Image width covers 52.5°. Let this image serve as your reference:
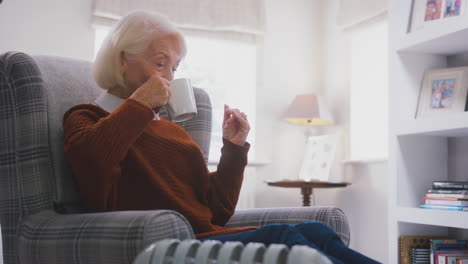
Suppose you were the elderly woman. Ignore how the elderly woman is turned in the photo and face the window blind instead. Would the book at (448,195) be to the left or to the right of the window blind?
right

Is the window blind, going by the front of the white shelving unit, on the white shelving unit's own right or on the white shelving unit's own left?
on the white shelving unit's own right

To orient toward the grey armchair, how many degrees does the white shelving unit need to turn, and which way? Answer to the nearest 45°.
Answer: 0° — it already faces it

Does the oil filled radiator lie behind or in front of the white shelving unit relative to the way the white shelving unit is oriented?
in front

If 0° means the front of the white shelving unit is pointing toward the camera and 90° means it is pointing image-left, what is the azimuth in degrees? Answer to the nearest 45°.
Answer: approximately 45°

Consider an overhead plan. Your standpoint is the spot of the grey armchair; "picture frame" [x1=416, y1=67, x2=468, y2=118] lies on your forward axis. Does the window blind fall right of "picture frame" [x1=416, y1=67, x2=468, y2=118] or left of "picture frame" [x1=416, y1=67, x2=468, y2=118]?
left
